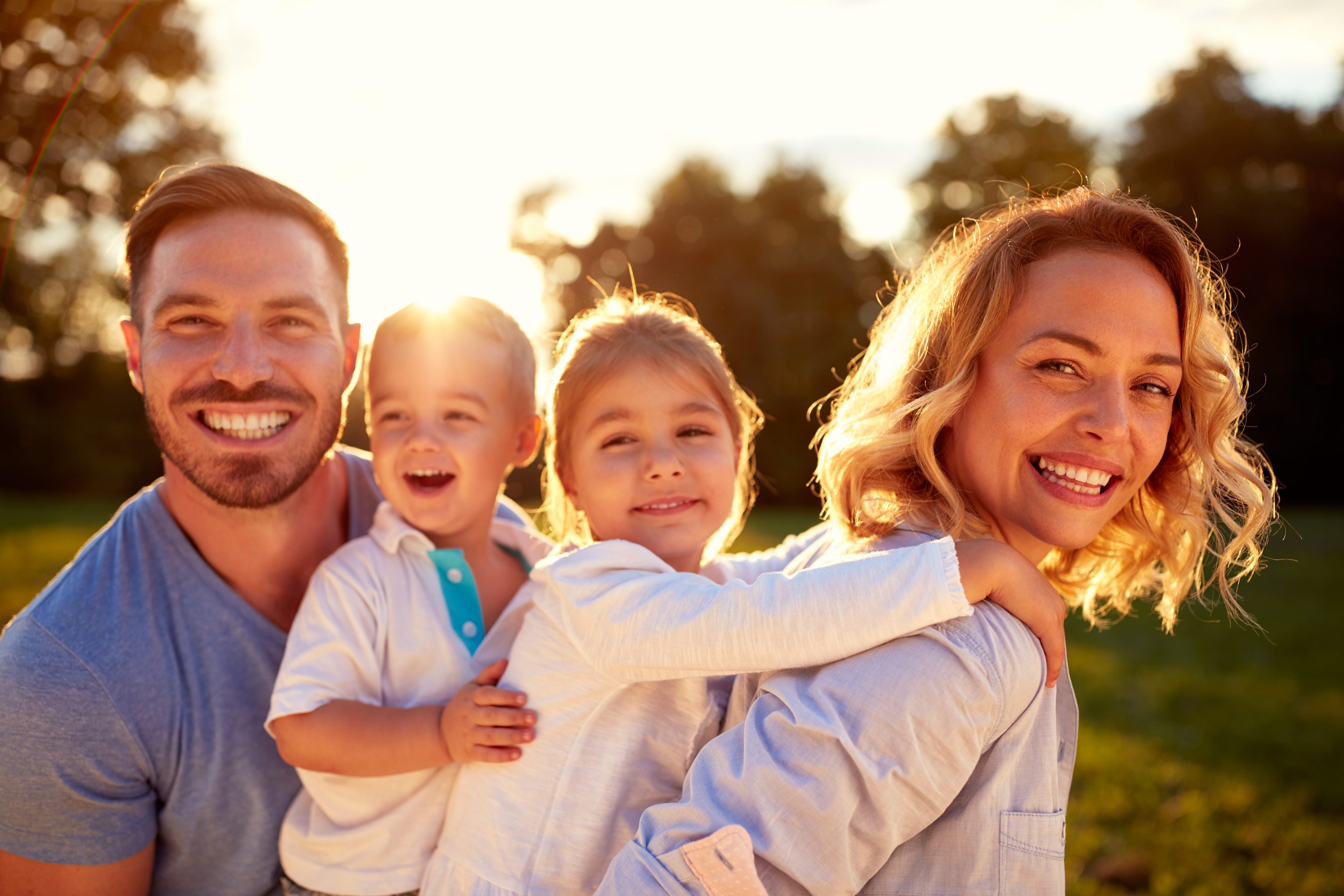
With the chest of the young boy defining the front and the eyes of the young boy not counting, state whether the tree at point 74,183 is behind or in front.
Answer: behind

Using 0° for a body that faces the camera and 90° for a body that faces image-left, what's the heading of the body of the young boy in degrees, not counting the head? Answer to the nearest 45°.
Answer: approximately 315°

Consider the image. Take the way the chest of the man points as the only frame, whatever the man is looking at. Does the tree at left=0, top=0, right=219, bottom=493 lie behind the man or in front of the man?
behind

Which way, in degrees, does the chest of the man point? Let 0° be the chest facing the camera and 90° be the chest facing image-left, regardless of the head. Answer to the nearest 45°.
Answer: approximately 315°

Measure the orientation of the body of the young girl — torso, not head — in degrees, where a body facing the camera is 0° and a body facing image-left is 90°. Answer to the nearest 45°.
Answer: approximately 270°

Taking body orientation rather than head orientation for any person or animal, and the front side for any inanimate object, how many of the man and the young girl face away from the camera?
0

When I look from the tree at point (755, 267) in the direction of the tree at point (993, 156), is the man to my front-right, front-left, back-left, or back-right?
back-right

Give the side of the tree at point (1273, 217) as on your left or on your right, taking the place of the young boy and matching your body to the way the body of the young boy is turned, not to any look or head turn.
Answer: on your left
